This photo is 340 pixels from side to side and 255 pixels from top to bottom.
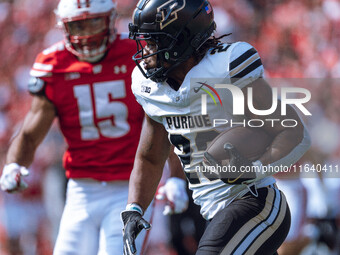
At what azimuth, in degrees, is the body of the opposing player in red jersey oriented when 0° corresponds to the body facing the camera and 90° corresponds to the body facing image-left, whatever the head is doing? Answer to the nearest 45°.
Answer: approximately 0°
